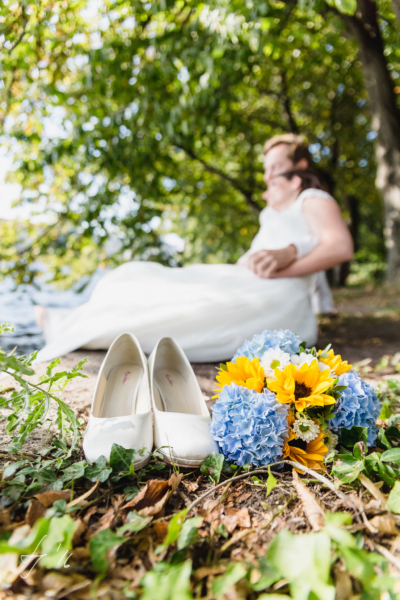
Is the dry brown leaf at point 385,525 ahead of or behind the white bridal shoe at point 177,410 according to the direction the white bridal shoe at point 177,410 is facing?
ahead

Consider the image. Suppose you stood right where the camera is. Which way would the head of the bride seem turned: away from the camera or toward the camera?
toward the camera

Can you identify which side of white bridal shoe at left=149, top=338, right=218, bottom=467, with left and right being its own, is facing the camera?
front

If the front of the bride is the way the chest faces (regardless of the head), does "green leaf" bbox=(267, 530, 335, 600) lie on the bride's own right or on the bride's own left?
on the bride's own left

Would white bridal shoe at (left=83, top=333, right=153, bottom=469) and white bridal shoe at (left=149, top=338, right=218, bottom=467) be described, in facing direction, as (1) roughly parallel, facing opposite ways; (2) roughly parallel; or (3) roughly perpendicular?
roughly parallel

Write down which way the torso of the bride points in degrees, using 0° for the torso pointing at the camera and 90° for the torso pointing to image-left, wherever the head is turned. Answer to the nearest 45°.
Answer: approximately 90°

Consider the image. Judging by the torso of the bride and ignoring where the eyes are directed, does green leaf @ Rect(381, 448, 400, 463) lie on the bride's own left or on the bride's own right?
on the bride's own left
